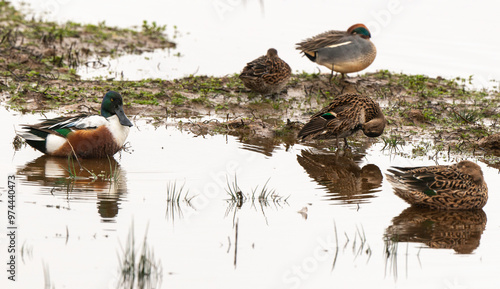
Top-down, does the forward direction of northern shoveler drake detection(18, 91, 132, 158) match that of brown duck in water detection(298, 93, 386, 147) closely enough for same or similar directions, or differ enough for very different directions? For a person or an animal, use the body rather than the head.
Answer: same or similar directions

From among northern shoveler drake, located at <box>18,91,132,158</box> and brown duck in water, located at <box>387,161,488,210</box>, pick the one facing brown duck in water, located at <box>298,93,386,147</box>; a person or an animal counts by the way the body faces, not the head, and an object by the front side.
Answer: the northern shoveler drake

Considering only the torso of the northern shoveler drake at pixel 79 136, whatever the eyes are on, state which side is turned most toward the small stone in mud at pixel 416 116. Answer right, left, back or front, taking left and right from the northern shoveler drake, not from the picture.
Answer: front

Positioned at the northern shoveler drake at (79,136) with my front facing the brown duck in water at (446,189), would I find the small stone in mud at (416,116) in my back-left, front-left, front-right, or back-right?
front-left

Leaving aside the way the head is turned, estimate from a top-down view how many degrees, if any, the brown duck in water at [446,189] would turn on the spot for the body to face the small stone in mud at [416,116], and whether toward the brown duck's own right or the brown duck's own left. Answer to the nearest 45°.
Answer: approximately 90° to the brown duck's own left

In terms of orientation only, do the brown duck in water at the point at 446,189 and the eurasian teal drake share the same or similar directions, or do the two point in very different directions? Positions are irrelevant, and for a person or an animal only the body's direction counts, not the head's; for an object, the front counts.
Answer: same or similar directions

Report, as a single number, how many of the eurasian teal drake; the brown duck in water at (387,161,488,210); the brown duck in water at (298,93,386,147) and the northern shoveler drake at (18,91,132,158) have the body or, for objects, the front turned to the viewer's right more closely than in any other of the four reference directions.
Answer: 4

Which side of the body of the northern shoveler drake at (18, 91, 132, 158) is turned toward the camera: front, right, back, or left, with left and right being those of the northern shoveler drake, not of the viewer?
right

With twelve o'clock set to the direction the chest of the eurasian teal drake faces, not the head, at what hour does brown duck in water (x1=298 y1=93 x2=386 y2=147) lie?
The brown duck in water is roughly at 3 o'clock from the eurasian teal drake.

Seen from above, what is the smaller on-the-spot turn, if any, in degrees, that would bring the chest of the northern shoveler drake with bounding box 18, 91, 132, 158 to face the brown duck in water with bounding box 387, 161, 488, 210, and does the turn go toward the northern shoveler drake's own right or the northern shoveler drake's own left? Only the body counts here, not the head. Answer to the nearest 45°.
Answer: approximately 45° to the northern shoveler drake's own right

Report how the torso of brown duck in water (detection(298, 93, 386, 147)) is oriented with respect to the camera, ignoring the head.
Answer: to the viewer's right

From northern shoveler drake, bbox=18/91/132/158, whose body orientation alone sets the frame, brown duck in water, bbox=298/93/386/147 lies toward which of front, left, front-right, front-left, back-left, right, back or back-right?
front

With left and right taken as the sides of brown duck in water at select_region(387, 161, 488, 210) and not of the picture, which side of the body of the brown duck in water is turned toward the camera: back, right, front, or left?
right

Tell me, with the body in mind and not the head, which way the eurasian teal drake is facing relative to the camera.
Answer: to the viewer's right
